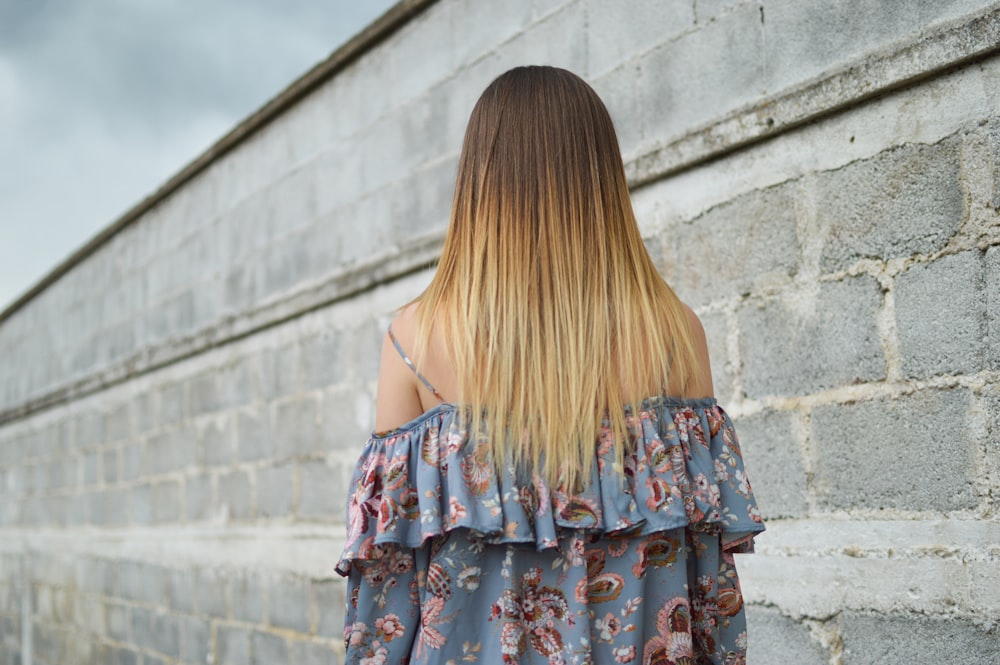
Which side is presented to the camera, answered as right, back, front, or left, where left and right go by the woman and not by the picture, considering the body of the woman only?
back

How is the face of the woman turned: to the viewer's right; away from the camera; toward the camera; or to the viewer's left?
away from the camera
